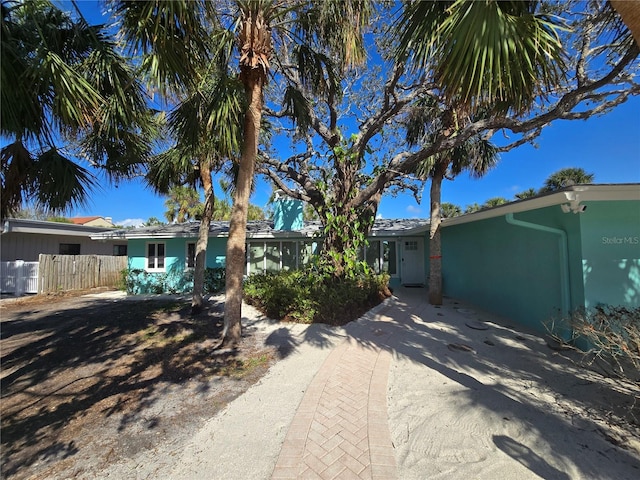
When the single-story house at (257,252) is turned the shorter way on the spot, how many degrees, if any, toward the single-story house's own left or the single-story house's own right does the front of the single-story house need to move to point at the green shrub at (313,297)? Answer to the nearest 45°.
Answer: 0° — it already faces it

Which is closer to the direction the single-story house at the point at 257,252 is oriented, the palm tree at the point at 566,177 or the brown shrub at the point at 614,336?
the brown shrub

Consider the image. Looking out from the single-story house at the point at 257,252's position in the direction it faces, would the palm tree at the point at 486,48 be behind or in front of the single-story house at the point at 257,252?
in front

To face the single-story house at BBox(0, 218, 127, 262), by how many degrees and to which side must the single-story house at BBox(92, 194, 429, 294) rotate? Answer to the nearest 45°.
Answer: approximately 135° to its right

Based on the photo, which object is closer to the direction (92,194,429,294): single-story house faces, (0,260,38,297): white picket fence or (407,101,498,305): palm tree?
the palm tree

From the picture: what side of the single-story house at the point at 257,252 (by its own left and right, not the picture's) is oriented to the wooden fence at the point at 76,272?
right

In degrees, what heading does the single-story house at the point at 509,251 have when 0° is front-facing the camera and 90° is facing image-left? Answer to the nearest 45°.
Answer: approximately 0°

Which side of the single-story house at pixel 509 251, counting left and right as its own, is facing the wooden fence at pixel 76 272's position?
right

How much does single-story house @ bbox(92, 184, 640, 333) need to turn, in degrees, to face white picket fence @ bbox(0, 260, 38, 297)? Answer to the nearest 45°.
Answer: approximately 90° to its right

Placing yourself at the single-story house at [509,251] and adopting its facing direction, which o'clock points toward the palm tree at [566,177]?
The palm tree is roughly at 7 o'clock from the single-story house.
